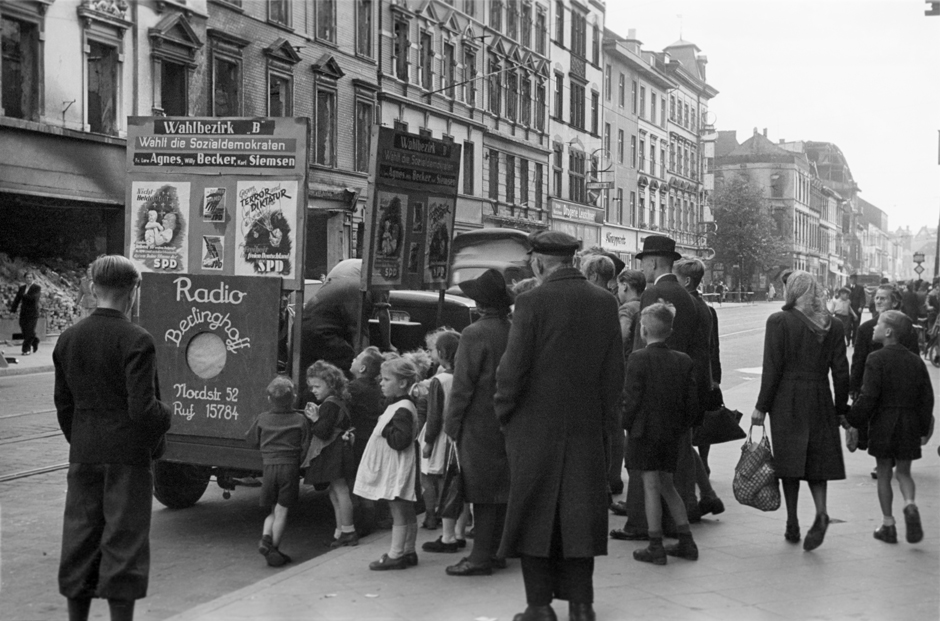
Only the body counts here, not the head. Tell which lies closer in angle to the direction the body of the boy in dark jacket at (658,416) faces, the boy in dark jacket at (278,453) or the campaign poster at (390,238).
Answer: the campaign poster

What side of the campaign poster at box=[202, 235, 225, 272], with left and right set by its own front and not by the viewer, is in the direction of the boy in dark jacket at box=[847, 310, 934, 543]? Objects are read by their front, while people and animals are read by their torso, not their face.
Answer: left

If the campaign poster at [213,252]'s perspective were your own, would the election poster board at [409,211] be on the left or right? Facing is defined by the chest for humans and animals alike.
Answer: on its left

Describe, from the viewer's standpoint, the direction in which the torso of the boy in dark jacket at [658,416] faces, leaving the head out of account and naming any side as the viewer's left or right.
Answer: facing away from the viewer and to the left of the viewer

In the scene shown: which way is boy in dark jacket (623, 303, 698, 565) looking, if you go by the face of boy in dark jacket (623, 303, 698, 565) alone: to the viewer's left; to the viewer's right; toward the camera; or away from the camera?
away from the camera

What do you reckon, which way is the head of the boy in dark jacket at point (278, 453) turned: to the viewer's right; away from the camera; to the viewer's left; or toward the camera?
away from the camera

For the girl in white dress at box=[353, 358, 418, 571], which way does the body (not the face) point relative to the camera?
to the viewer's left

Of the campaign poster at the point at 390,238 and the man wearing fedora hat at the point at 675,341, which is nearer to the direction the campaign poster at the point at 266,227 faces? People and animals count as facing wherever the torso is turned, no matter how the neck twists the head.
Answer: the man wearing fedora hat

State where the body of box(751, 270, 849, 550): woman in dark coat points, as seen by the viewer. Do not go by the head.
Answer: away from the camera

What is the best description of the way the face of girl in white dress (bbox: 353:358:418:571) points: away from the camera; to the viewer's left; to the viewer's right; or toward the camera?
to the viewer's left

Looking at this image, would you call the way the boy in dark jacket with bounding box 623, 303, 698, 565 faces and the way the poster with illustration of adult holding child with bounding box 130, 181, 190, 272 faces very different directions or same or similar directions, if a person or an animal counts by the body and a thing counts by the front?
very different directions
